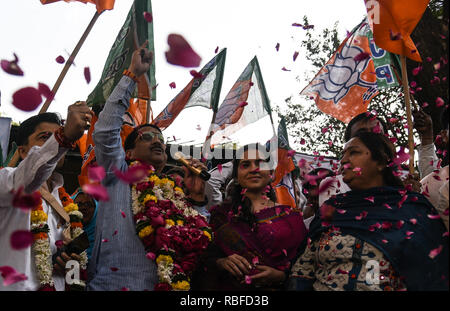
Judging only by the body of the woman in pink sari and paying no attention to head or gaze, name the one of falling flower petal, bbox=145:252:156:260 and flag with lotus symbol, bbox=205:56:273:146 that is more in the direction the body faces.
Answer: the falling flower petal

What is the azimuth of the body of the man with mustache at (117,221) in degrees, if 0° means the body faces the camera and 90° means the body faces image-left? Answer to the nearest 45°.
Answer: approximately 315°

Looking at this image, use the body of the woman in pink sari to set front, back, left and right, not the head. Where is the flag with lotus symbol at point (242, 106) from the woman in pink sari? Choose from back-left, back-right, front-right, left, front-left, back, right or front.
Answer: back

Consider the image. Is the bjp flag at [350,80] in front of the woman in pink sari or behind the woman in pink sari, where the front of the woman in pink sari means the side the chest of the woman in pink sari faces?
behind

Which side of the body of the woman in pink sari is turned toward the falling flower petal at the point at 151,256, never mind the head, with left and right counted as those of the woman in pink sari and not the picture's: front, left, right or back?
right

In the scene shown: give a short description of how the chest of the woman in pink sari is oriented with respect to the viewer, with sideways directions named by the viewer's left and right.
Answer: facing the viewer

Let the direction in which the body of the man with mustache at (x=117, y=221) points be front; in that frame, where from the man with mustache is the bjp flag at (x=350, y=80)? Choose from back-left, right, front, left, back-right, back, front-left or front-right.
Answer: left

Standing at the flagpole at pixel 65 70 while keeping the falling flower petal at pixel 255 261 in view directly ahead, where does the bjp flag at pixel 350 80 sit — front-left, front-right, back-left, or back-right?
front-left

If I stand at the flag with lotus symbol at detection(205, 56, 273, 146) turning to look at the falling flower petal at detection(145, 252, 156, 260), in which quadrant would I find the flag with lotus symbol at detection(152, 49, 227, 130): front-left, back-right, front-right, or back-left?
front-right

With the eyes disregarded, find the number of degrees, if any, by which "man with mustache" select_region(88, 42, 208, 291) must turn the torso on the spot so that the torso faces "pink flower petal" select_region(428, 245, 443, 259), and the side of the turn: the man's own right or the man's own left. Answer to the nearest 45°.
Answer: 0° — they already face it

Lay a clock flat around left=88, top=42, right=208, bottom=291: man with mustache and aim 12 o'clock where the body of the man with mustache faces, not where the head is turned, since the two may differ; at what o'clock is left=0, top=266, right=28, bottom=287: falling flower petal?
The falling flower petal is roughly at 3 o'clock from the man with mustache.

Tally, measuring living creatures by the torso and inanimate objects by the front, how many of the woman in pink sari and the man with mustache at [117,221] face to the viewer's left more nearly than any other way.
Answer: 0

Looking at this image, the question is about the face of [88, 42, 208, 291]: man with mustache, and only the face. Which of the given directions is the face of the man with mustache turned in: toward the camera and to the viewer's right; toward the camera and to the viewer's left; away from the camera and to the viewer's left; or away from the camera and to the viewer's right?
toward the camera and to the viewer's right

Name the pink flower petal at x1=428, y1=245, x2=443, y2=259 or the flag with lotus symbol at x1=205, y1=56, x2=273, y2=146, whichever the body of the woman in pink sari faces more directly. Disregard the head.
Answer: the pink flower petal
